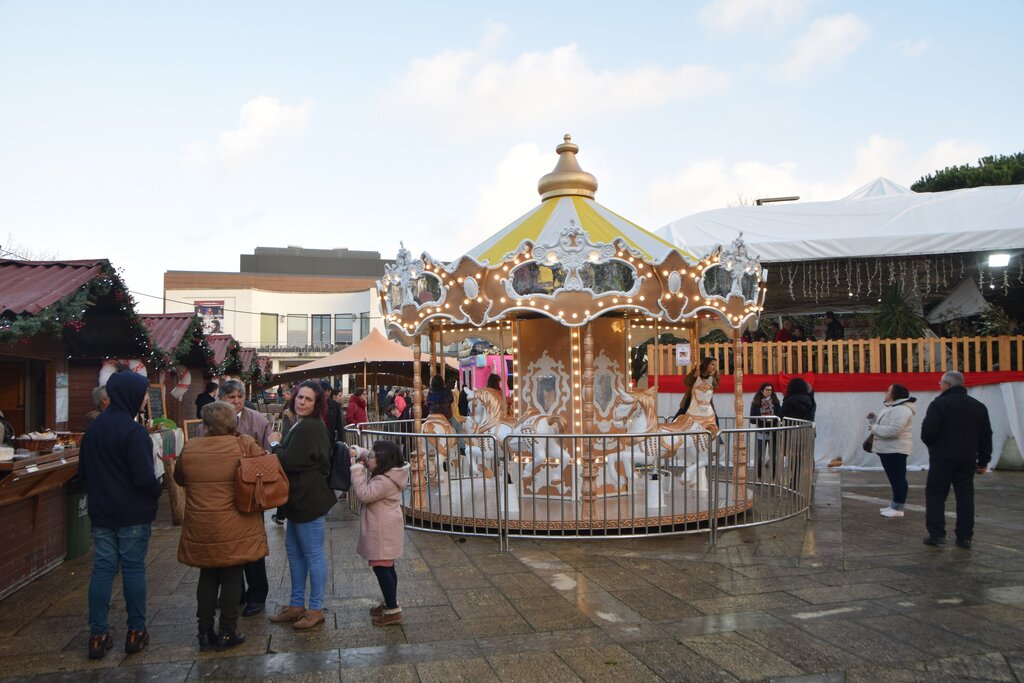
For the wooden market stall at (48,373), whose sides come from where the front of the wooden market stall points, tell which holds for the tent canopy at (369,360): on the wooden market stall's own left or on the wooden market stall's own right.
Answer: on the wooden market stall's own left

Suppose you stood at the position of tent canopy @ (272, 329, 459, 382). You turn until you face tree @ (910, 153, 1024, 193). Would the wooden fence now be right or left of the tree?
right

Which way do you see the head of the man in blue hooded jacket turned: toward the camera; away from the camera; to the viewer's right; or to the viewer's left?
away from the camera

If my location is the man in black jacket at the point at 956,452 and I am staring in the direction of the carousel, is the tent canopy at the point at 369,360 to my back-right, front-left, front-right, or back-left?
front-right

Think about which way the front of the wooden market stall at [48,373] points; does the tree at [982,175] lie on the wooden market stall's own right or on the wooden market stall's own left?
on the wooden market stall's own left

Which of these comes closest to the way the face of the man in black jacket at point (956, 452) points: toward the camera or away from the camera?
away from the camera

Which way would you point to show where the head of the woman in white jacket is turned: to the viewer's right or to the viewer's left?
to the viewer's left

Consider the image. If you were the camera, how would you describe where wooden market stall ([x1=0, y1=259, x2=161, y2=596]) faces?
facing the viewer and to the right of the viewer
